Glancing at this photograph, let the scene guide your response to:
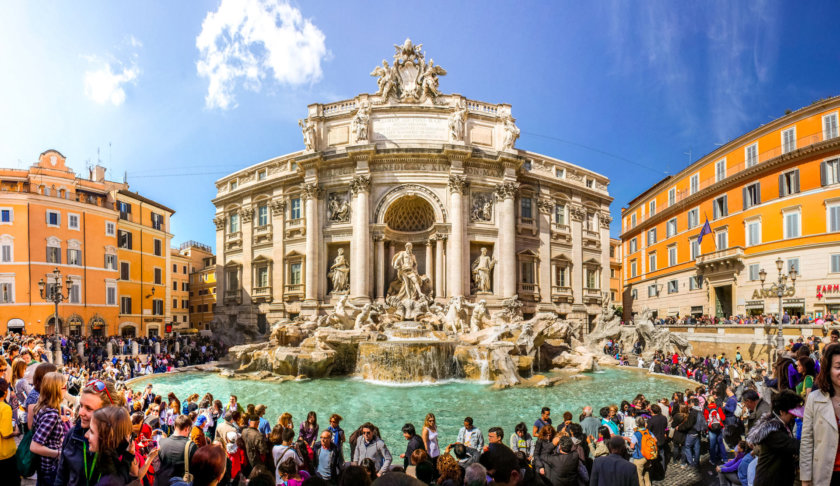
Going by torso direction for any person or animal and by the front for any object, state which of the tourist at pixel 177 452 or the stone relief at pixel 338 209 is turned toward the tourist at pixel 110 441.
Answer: the stone relief

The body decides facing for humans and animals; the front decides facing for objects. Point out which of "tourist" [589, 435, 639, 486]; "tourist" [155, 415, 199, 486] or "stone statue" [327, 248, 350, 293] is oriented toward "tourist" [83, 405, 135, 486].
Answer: the stone statue

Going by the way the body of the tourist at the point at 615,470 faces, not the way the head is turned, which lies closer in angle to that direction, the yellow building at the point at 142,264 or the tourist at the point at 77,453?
the yellow building

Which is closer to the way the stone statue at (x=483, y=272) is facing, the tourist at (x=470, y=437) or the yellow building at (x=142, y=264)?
the tourist

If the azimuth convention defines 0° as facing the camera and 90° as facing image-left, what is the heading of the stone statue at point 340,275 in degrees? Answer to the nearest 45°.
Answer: approximately 0°

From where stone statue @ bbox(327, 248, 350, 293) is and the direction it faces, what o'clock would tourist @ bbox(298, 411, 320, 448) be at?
The tourist is roughly at 12 o'clock from the stone statue.
